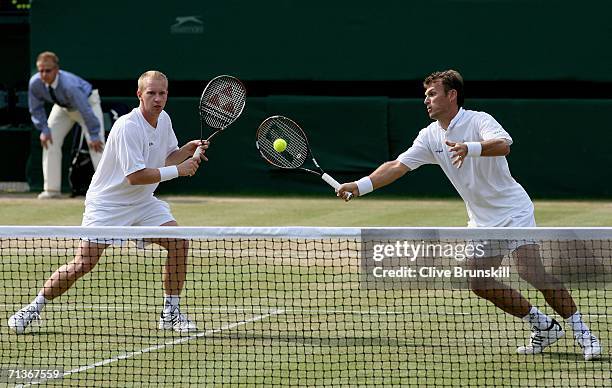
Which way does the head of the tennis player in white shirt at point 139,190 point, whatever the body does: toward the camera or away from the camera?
toward the camera

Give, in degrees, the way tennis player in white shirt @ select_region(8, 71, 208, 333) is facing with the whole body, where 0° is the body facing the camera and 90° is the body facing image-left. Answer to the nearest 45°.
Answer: approximately 315°

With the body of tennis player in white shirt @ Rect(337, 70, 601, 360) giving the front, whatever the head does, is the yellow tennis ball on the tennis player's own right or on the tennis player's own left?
on the tennis player's own right

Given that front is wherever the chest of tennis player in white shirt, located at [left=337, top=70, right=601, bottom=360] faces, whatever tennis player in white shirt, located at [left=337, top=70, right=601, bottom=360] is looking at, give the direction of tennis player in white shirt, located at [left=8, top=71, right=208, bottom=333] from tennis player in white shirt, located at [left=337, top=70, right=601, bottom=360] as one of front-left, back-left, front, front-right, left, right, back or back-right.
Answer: front-right

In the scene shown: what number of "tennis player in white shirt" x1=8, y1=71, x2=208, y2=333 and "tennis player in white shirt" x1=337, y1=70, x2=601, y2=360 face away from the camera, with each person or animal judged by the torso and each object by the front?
0

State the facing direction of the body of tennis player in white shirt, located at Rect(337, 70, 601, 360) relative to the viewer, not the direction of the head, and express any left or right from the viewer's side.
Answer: facing the viewer and to the left of the viewer

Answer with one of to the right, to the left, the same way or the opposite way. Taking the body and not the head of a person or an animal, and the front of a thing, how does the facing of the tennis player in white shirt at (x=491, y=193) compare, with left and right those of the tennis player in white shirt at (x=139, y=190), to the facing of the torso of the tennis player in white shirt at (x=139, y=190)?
to the right

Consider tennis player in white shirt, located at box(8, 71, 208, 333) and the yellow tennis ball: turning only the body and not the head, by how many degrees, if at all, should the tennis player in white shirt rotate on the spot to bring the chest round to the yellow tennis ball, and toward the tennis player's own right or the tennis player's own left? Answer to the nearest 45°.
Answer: approximately 45° to the tennis player's own left
